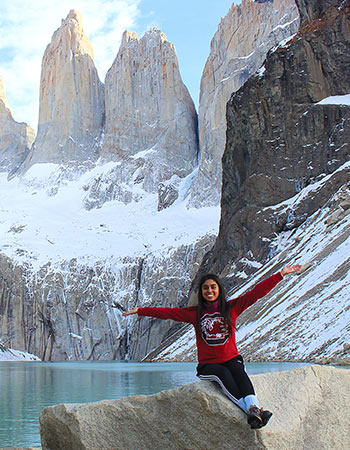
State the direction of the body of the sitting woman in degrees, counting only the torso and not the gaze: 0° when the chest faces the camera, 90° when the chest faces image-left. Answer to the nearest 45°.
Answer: approximately 0°
